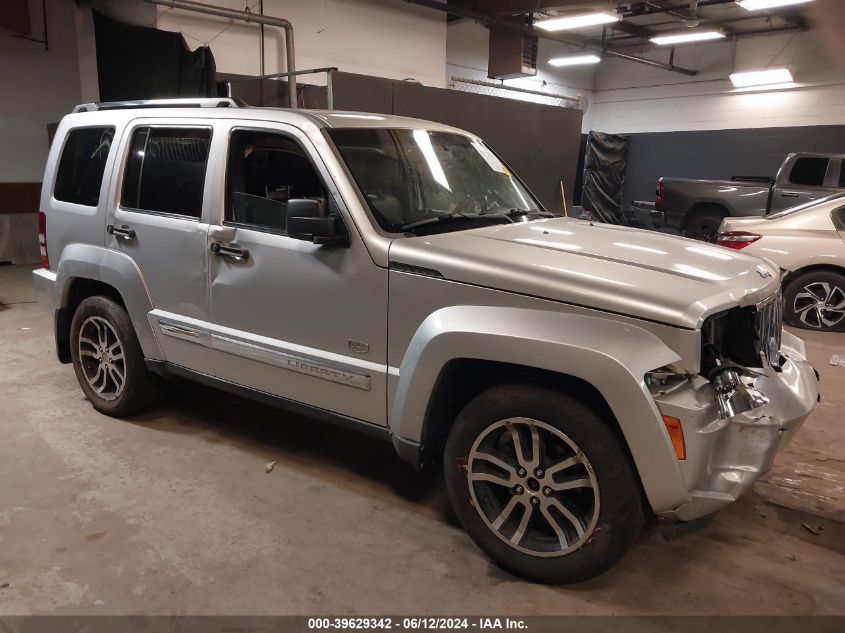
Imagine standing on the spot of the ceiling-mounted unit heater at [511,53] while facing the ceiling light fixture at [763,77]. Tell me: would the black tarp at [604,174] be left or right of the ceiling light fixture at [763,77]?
left

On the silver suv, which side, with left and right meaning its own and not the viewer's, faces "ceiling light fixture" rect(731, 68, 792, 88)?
left

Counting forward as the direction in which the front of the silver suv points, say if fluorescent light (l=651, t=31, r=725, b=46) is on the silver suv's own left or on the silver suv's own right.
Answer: on the silver suv's own left

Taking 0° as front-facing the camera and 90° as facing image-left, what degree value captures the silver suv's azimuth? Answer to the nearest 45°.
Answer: approximately 315°

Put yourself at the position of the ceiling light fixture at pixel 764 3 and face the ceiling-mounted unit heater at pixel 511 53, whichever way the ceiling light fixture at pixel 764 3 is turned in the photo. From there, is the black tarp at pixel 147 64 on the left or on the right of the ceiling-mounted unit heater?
left

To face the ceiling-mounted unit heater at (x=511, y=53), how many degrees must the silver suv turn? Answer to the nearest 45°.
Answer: approximately 135° to its left

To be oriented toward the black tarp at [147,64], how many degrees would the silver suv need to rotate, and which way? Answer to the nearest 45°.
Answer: approximately 180°
